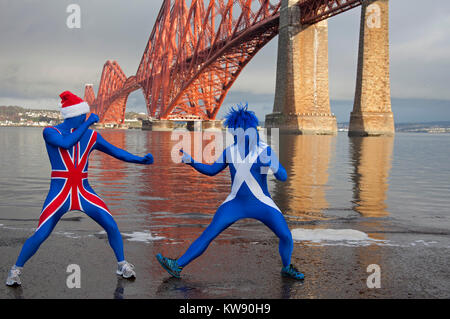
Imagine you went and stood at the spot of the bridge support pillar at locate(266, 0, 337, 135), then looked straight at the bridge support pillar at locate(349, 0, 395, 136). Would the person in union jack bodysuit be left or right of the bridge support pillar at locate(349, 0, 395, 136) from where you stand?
right

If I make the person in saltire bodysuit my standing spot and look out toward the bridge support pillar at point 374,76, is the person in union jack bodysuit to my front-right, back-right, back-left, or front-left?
back-left
